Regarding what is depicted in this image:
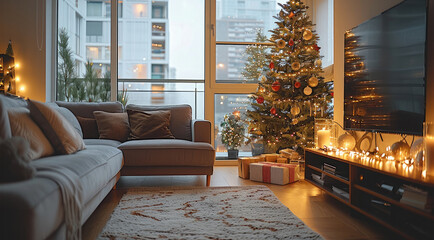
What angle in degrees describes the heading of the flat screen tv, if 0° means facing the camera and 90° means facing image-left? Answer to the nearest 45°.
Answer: approximately 45°

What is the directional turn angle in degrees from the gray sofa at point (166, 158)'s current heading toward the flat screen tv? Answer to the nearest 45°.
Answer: approximately 45° to its left

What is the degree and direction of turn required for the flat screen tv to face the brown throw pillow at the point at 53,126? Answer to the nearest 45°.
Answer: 0° — it already faces it

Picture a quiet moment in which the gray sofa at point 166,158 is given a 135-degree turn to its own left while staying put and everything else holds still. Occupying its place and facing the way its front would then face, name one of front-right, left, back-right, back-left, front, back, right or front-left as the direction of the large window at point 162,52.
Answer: front-left

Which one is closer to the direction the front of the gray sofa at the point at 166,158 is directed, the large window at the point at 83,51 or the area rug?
the area rug

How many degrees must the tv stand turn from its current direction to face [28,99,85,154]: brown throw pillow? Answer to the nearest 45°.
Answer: approximately 45° to its right
